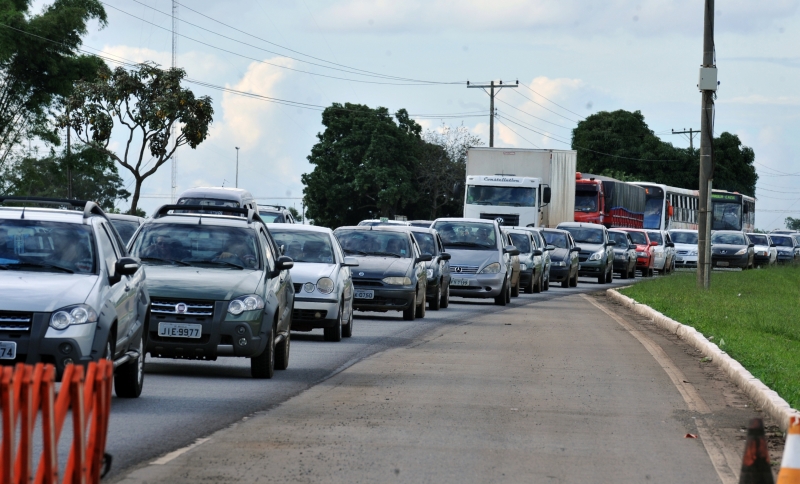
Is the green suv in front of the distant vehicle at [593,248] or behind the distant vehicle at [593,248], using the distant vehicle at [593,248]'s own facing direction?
in front

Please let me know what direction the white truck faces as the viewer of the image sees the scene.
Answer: facing the viewer

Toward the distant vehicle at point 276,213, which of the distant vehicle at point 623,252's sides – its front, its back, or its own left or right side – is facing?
front

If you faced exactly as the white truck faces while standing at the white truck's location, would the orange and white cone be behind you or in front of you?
in front

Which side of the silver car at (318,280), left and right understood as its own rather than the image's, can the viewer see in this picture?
front

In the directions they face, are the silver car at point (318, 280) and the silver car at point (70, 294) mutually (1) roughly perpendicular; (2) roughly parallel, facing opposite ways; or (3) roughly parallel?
roughly parallel

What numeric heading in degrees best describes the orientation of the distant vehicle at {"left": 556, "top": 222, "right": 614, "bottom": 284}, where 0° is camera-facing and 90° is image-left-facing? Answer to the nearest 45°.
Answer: approximately 0°

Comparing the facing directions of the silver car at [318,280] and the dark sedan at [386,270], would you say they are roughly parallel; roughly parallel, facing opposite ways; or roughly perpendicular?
roughly parallel

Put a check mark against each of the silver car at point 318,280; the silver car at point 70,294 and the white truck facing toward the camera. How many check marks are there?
3

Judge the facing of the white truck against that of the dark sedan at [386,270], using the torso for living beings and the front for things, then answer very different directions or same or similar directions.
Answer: same or similar directions

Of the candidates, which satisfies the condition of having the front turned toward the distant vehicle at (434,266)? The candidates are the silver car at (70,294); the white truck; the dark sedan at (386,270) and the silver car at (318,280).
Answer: the white truck

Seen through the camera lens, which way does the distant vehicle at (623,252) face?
facing the viewer and to the left of the viewer

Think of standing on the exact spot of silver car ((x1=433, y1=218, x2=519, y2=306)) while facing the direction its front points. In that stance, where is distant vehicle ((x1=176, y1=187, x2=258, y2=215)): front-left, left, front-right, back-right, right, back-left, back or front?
right
